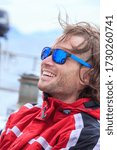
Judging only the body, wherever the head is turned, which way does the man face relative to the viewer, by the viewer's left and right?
facing the viewer and to the left of the viewer
